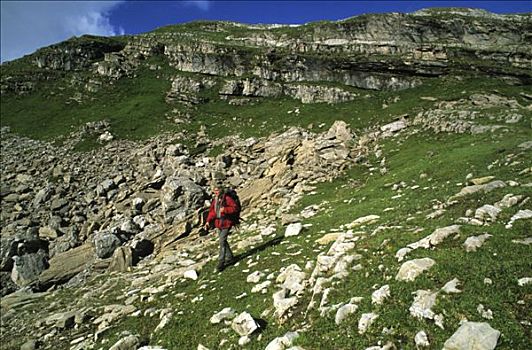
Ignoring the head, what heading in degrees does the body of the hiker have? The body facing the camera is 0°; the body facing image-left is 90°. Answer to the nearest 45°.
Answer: approximately 45°

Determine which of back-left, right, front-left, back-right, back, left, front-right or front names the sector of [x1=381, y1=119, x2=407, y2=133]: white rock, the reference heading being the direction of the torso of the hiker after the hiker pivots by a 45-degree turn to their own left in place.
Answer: back-left

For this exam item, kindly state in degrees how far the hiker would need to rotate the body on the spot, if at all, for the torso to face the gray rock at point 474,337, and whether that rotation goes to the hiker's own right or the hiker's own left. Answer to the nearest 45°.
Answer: approximately 45° to the hiker's own left

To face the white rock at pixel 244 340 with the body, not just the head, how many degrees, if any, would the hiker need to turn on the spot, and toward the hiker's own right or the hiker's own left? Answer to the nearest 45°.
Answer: approximately 45° to the hiker's own left

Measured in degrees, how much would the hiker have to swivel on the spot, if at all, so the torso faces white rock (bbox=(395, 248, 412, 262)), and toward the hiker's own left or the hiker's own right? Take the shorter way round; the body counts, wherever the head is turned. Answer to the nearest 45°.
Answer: approximately 90° to the hiker's own left

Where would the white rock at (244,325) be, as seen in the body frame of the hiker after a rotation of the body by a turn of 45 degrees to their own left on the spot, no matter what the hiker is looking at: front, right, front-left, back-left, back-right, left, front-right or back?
front

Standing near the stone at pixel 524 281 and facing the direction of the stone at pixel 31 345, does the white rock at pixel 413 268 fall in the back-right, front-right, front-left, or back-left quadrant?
front-right

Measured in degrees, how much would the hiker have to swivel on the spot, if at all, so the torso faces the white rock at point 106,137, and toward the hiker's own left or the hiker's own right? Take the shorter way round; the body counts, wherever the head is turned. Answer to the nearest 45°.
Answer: approximately 135° to the hiker's own right

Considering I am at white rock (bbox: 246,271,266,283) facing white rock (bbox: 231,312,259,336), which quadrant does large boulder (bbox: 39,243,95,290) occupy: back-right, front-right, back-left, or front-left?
back-right

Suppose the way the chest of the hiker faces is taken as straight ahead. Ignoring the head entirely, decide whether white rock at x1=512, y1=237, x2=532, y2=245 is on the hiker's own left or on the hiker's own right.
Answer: on the hiker's own left

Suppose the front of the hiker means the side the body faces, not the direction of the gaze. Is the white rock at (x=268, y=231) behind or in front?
behind

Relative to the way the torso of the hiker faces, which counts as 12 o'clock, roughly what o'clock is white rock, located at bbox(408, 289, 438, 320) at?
The white rock is roughly at 10 o'clock from the hiker.

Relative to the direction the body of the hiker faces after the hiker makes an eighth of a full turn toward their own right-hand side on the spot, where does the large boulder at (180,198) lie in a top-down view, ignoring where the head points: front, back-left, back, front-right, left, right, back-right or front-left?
right

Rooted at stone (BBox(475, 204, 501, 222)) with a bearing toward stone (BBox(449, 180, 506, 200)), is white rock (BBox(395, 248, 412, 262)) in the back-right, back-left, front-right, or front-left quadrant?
back-left

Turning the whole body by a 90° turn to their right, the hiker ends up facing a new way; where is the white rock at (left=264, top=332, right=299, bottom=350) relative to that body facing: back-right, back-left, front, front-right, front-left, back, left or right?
back-left

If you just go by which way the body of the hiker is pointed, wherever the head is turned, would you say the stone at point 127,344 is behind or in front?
in front
